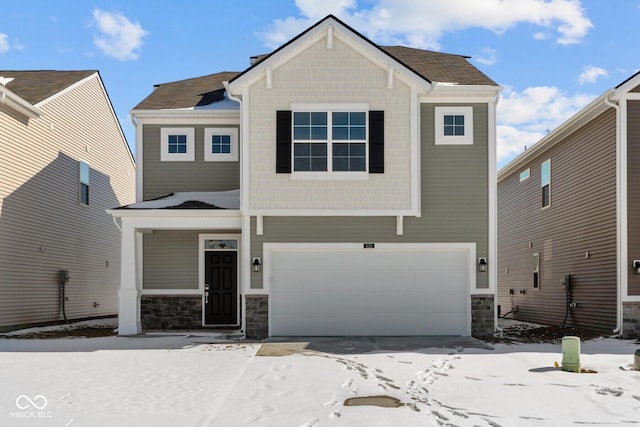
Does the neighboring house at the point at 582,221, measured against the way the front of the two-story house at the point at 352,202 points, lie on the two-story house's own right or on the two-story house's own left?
on the two-story house's own left

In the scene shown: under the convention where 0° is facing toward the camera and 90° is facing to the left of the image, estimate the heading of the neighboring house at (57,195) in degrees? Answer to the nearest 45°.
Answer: approximately 45°

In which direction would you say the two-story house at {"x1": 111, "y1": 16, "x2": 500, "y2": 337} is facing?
toward the camera

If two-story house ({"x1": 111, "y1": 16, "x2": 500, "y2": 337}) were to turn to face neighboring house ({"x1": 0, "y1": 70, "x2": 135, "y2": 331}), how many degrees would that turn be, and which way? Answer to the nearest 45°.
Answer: approximately 135° to its right

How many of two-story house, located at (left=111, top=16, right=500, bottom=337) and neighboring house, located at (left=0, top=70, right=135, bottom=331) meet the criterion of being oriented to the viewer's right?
0
